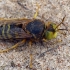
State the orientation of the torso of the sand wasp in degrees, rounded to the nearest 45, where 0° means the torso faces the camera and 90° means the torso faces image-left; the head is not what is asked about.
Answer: approximately 270°
